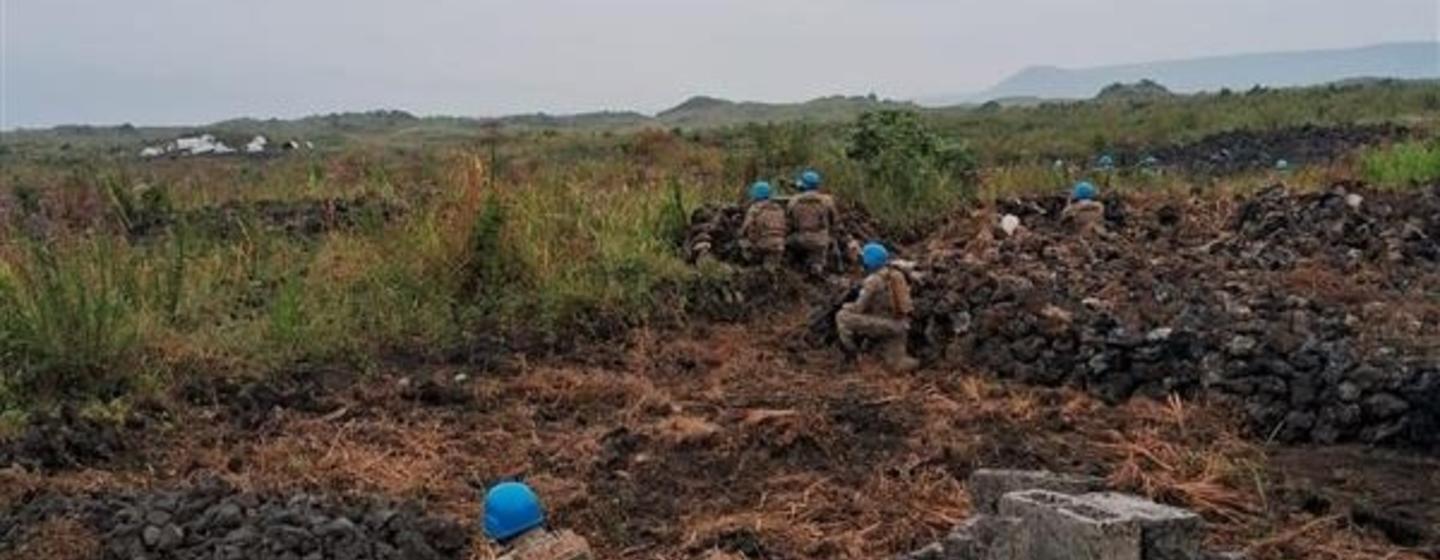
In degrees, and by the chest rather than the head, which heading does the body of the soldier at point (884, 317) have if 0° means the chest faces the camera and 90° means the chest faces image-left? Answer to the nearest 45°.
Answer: approximately 135°

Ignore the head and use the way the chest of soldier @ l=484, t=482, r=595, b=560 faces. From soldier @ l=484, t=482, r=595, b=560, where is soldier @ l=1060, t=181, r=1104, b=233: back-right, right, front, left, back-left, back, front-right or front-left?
right

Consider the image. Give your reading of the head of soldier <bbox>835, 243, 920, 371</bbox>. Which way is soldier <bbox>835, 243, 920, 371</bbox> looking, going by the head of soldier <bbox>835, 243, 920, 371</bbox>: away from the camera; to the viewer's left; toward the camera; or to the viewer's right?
away from the camera

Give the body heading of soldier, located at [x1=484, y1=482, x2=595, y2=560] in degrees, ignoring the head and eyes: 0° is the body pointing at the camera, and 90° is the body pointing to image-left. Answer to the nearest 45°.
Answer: approximately 135°

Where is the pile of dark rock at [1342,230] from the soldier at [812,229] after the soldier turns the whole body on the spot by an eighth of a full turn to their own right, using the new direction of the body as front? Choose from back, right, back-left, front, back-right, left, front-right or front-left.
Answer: front-right

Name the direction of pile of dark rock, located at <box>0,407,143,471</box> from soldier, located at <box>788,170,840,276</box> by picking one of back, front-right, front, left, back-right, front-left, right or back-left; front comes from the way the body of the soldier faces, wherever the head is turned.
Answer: back-left

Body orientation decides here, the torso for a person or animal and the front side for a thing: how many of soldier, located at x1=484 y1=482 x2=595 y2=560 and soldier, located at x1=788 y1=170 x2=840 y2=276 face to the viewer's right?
0

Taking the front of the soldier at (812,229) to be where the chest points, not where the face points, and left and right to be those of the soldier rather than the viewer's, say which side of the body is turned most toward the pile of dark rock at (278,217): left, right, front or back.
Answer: left

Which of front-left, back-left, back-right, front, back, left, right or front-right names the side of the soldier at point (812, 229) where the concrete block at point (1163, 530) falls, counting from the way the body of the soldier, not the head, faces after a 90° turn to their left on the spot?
left

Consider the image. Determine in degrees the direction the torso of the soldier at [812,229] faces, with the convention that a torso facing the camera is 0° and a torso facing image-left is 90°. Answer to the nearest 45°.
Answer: approximately 180°

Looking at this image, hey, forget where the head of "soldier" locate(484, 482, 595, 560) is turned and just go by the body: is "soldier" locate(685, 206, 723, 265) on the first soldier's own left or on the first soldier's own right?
on the first soldier's own right

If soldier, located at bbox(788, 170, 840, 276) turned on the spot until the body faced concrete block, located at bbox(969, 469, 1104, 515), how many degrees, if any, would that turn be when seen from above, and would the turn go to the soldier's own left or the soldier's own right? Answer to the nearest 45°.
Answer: approximately 180°

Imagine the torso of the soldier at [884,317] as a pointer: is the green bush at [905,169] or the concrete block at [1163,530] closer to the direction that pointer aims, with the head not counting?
the green bush

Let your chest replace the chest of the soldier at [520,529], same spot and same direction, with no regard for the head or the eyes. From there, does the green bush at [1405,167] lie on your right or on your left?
on your right

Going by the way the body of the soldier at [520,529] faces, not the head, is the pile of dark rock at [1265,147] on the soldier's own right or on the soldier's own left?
on the soldier's own right
